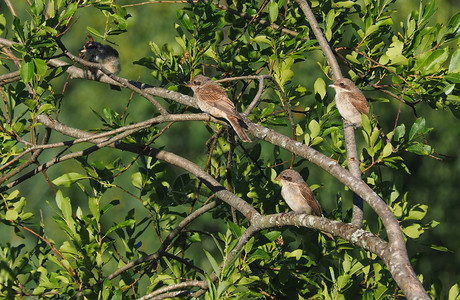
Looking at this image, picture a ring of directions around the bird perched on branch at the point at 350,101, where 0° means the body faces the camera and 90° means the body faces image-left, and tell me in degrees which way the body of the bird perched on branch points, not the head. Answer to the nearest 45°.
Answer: approximately 45°

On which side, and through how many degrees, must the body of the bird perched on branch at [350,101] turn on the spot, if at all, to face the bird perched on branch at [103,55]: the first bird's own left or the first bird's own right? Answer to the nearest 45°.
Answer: approximately 90° to the first bird's own right

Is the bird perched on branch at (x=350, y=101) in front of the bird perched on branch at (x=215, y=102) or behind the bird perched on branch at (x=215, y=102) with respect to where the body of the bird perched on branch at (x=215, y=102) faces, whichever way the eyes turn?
behind

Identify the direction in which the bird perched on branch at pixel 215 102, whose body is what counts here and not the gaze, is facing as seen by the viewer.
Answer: to the viewer's left
